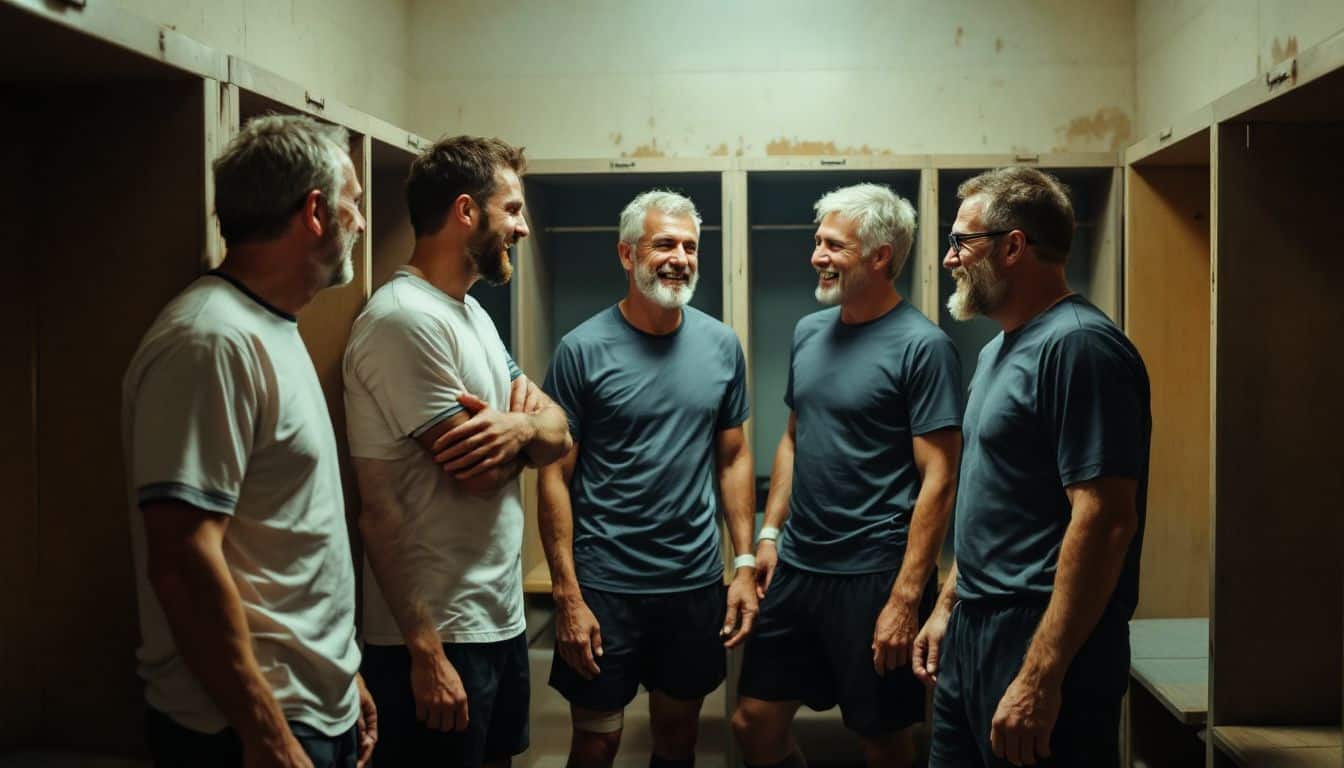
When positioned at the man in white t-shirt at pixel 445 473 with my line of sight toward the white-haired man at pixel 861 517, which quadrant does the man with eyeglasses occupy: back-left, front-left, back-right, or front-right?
front-right

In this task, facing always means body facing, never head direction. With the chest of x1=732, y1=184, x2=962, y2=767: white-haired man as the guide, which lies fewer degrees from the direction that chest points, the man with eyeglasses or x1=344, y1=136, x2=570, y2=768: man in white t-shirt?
the man in white t-shirt

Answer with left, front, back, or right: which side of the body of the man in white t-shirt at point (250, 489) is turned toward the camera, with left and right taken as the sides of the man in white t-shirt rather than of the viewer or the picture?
right

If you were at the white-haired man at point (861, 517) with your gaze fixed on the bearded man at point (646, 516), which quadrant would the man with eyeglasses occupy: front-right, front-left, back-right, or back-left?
back-left

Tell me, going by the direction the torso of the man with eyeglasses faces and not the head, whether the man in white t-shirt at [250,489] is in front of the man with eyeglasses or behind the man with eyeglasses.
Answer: in front

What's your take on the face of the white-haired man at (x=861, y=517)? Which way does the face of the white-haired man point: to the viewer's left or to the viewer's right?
to the viewer's left

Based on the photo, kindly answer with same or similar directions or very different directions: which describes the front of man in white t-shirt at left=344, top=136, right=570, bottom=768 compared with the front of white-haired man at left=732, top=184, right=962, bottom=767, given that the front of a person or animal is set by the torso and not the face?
very different directions

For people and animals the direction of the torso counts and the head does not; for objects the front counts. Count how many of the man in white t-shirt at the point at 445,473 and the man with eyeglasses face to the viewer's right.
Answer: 1

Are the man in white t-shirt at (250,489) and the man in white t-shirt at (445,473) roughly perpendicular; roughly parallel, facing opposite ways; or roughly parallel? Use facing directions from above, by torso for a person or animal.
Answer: roughly parallel

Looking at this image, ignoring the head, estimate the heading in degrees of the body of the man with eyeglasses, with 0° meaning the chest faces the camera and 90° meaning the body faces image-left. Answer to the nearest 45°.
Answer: approximately 90°

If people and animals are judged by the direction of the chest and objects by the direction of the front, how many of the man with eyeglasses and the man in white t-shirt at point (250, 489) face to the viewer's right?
1

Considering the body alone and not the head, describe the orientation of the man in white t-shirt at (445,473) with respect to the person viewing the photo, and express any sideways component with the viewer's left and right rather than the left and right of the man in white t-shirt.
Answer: facing to the right of the viewer

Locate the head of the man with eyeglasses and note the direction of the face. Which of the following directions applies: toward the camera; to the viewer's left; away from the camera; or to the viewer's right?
to the viewer's left

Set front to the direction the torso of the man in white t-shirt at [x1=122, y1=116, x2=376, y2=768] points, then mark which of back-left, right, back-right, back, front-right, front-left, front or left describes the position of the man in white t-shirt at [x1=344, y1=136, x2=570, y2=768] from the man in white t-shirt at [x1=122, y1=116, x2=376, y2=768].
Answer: front-left

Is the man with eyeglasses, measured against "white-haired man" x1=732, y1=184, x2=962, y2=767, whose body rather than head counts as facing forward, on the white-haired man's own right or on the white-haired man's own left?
on the white-haired man's own left

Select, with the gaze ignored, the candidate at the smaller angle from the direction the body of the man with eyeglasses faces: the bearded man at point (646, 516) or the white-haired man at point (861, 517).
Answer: the bearded man

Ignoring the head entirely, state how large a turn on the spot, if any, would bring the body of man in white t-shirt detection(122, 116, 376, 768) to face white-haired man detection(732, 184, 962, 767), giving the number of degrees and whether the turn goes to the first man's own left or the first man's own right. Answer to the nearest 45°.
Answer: approximately 45° to the first man's own left

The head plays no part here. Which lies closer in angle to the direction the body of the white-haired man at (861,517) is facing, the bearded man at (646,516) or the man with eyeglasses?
the bearded man

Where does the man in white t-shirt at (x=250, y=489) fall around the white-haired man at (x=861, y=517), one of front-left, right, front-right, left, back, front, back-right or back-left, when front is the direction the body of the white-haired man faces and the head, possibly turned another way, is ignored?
front

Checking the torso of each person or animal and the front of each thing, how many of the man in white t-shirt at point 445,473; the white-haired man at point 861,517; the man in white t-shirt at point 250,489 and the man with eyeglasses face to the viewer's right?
2
